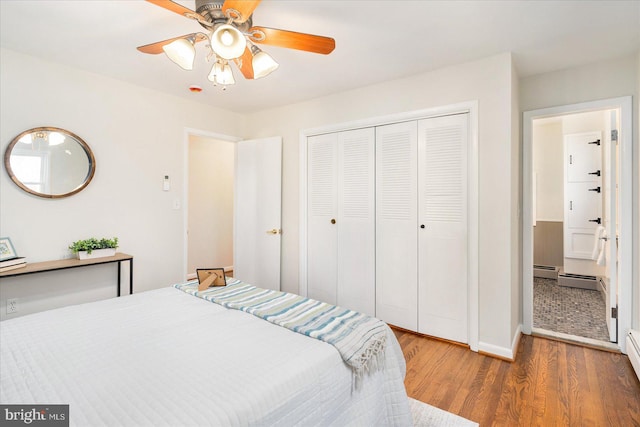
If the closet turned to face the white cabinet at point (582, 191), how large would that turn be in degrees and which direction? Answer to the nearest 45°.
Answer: approximately 180°

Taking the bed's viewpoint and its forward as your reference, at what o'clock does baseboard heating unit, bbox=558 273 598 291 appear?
The baseboard heating unit is roughly at 1 o'clock from the bed.

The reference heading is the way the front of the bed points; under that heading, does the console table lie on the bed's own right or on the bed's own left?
on the bed's own left

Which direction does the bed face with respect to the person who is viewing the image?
facing away from the viewer and to the right of the viewer

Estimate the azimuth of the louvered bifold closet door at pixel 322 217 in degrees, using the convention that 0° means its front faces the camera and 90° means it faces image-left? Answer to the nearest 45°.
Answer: approximately 45°
